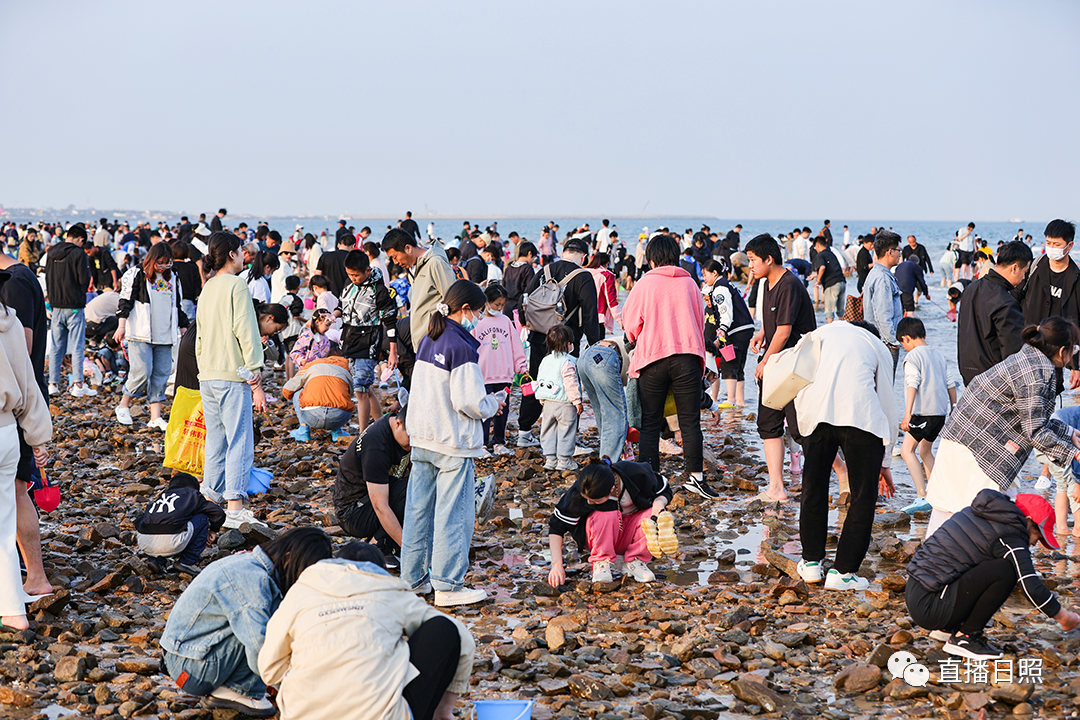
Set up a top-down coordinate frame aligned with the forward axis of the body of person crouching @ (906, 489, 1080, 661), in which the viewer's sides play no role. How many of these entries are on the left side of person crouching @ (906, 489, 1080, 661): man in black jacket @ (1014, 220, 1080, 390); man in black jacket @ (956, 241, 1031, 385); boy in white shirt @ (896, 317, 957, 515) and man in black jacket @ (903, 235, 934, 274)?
4

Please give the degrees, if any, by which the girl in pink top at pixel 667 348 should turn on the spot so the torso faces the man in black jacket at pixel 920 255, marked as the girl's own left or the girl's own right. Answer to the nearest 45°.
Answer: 0° — they already face them

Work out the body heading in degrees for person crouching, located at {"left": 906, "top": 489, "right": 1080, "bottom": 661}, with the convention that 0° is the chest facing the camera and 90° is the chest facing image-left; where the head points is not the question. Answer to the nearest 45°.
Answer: approximately 270°

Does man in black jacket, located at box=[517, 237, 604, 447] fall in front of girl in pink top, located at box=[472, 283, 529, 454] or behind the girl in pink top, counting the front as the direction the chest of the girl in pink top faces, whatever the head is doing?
behind

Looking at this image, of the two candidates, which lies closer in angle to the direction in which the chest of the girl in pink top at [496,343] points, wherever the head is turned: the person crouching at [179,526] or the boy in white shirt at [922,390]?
the person crouching

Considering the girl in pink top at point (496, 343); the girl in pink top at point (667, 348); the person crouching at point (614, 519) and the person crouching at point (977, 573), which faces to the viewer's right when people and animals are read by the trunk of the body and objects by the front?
the person crouching at point (977, 573)

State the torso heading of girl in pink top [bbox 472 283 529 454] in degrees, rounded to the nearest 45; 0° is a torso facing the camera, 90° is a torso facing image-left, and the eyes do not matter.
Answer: approximately 0°

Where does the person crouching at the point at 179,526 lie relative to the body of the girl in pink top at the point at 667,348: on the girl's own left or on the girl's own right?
on the girl's own left

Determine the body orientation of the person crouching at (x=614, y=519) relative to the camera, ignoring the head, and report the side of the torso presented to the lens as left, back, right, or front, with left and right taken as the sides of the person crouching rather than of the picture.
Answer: front

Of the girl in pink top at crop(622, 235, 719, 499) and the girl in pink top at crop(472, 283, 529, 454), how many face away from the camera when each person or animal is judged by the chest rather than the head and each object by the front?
1

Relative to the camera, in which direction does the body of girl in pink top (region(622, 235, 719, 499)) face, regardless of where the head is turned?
away from the camera

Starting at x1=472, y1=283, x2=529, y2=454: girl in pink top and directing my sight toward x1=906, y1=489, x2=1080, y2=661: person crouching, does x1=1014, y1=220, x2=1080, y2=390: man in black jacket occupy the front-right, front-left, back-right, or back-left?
front-left

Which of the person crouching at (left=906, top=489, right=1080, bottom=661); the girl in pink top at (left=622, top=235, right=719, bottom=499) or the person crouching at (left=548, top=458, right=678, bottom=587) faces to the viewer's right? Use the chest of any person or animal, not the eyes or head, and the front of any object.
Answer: the person crouching at (left=906, top=489, right=1080, bottom=661)

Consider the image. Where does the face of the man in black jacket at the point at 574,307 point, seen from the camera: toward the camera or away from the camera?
away from the camera

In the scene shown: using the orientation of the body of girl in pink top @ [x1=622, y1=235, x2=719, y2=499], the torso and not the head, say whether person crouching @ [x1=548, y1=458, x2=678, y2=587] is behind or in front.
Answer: behind

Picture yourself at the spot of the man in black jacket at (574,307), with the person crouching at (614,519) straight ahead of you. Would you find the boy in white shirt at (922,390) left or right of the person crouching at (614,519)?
left
